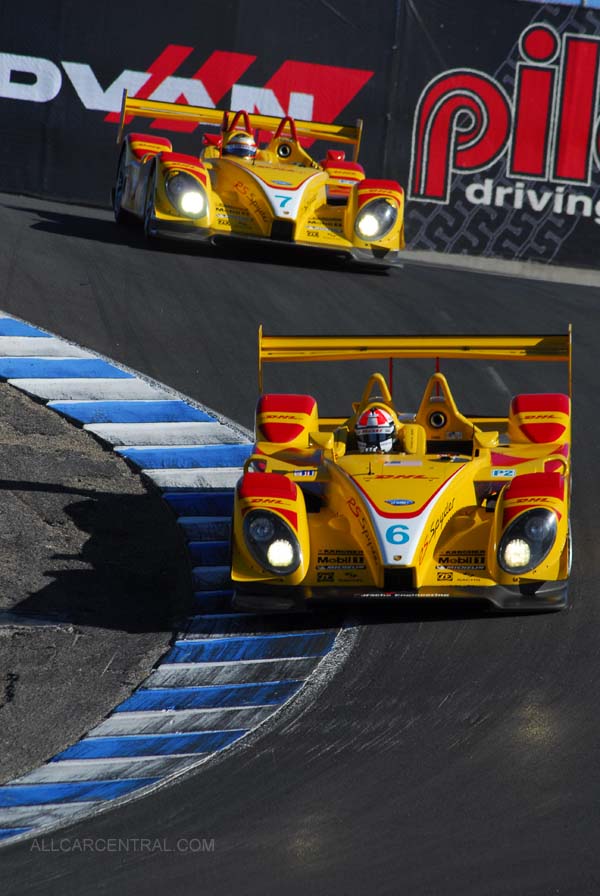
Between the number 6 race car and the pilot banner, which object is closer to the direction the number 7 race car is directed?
the number 6 race car

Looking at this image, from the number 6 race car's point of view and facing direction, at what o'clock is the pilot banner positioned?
The pilot banner is roughly at 6 o'clock from the number 6 race car.

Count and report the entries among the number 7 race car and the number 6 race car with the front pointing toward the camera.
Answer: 2

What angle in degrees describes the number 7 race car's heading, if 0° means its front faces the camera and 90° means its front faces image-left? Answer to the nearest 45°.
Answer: approximately 0°

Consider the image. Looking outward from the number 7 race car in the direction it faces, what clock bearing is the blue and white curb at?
The blue and white curb is roughly at 12 o'clock from the number 7 race car.

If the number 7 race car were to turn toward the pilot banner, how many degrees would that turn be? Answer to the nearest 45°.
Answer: approximately 135° to its left

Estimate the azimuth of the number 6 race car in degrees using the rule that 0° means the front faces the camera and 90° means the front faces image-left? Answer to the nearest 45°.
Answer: approximately 0°
